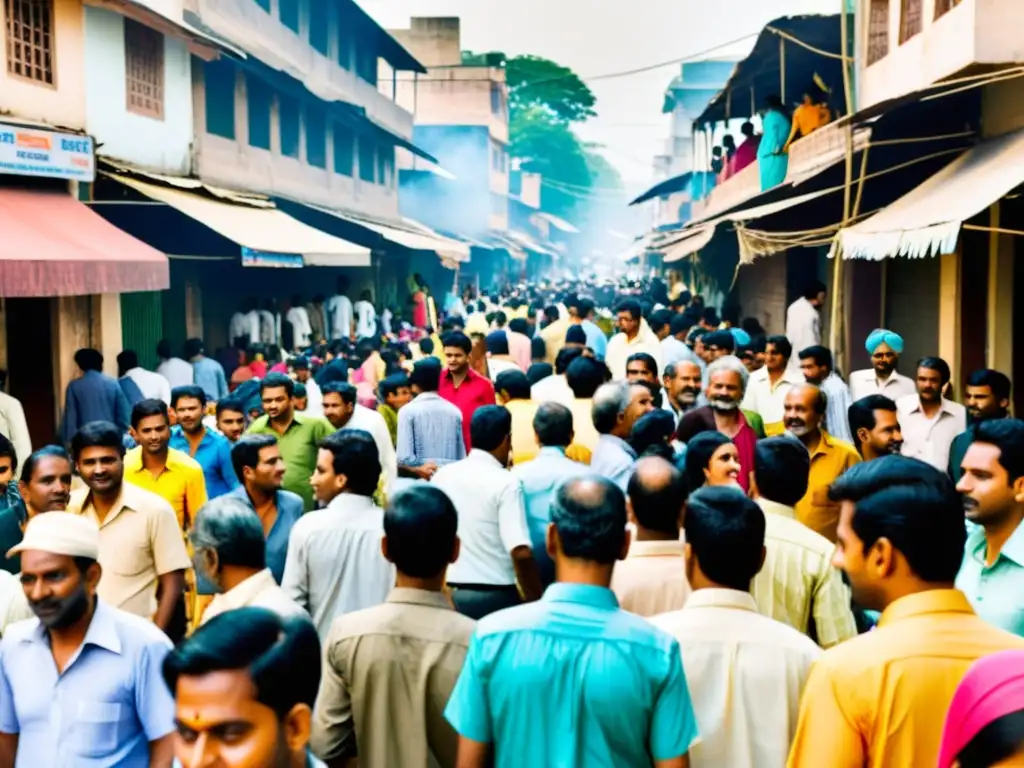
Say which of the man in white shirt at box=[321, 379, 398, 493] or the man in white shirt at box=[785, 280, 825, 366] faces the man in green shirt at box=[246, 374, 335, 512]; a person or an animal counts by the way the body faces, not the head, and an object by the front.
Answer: the man in white shirt at box=[321, 379, 398, 493]

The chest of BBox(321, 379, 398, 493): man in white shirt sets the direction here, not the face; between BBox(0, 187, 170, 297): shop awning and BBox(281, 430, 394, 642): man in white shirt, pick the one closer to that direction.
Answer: the man in white shirt

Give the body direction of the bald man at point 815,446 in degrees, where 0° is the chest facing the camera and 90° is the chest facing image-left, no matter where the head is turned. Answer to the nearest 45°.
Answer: approximately 45°

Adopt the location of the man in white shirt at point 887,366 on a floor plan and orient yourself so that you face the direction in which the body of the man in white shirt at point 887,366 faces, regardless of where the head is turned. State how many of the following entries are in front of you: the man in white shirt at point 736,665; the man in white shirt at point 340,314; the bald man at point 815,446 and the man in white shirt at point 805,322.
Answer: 2

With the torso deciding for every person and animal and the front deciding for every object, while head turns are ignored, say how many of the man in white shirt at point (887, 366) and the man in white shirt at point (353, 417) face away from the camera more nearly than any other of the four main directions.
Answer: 0

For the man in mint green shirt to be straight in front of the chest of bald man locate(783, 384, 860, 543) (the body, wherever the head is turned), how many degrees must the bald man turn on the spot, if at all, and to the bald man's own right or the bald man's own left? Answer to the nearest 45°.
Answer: approximately 45° to the bald man's own left

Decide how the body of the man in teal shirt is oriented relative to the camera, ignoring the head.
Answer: away from the camera

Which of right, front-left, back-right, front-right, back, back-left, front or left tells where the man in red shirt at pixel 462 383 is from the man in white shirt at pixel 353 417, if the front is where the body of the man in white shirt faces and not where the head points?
back

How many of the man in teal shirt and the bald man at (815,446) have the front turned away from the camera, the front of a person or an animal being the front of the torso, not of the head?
1

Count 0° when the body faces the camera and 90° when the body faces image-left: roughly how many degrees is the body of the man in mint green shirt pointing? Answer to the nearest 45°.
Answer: approximately 45°

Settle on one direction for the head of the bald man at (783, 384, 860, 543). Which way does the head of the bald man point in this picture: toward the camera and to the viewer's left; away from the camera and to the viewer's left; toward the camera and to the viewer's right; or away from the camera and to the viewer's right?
toward the camera and to the viewer's left

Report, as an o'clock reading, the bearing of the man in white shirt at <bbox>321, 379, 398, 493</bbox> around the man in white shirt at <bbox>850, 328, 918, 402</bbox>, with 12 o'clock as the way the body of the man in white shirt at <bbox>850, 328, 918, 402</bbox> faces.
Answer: the man in white shirt at <bbox>321, 379, 398, 493</bbox> is roughly at 2 o'clock from the man in white shirt at <bbox>850, 328, 918, 402</bbox>.
